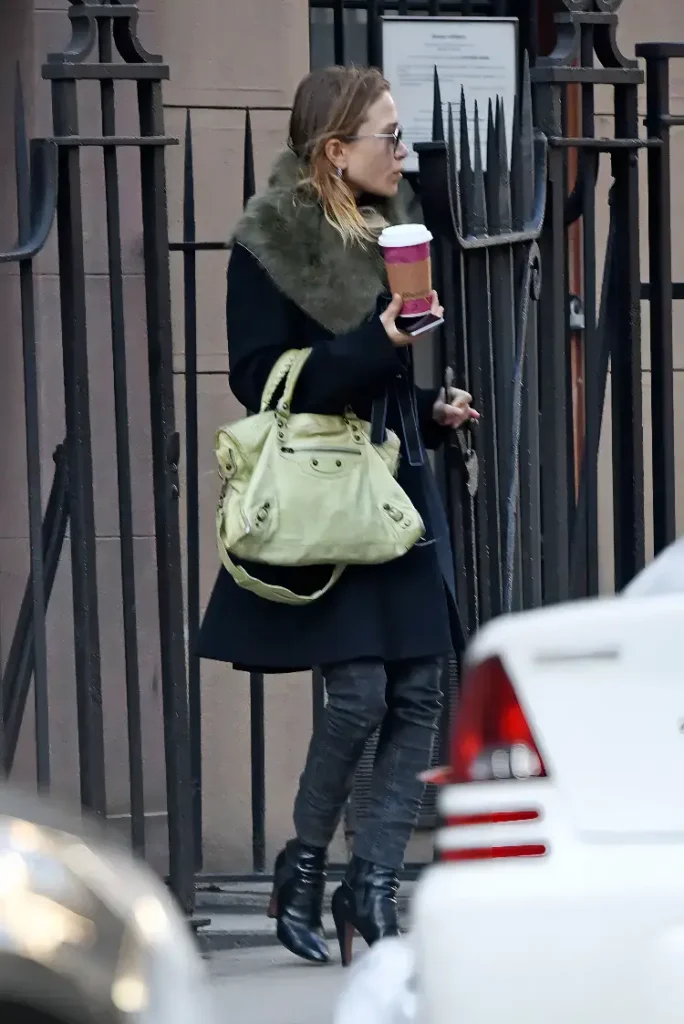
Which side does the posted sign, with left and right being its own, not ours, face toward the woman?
front

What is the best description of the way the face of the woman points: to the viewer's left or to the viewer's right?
to the viewer's right

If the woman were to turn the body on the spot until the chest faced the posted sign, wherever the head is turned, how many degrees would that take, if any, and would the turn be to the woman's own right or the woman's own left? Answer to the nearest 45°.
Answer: approximately 90° to the woman's own left

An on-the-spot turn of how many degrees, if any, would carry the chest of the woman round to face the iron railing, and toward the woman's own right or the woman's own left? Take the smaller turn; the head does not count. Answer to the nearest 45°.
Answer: approximately 135° to the woman's own left

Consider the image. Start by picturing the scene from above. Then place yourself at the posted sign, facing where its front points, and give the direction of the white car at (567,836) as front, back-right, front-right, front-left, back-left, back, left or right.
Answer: front

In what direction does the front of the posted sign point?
toward the camera

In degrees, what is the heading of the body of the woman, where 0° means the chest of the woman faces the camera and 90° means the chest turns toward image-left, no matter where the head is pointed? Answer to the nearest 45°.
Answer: approximately 270°

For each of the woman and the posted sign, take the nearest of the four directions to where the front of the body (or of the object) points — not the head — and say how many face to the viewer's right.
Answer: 1

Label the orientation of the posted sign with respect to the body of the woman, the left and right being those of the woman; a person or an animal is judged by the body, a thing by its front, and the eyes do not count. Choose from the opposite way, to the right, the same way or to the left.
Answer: to the right
